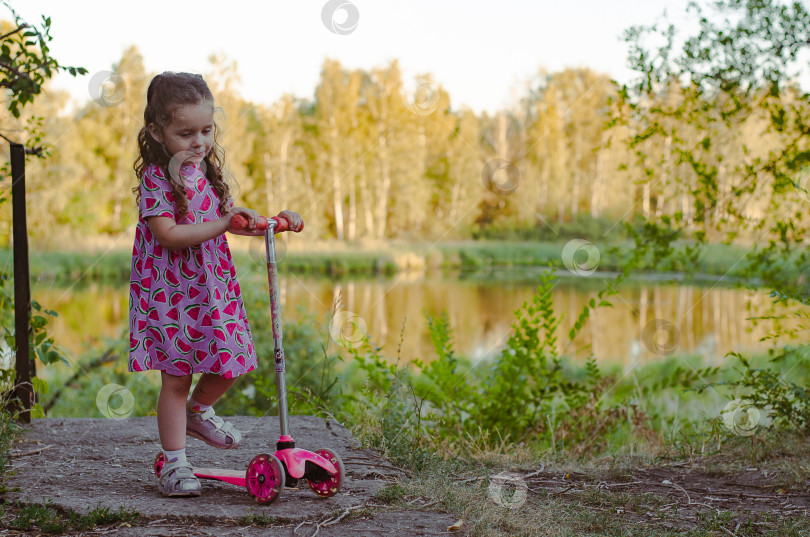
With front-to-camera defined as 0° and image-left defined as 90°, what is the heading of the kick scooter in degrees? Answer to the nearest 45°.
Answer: approximately 315°

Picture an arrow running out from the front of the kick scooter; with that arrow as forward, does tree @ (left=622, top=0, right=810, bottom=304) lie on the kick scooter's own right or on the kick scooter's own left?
on the kick scooter's own left

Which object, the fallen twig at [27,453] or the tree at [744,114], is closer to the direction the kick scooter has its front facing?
the tree

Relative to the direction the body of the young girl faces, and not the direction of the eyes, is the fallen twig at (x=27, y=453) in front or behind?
behind

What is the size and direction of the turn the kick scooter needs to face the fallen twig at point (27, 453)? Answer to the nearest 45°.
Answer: approximately 180°

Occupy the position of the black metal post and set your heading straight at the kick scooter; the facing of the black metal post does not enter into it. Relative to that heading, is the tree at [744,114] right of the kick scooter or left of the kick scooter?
left

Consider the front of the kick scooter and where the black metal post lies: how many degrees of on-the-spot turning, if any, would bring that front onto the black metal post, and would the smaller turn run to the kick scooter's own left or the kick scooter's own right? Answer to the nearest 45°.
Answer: approximately 180°
